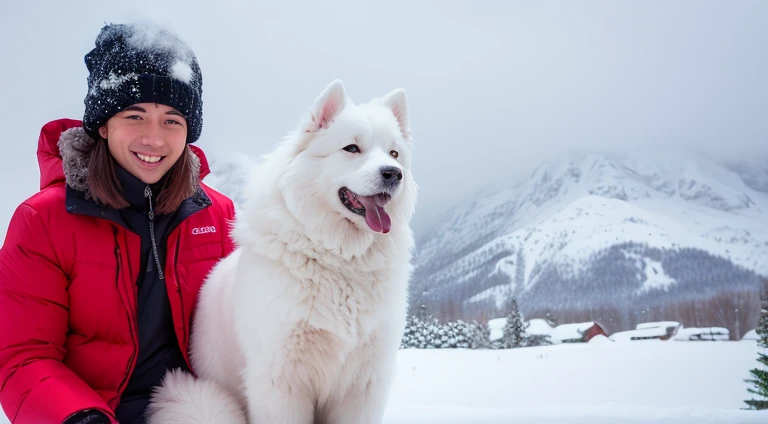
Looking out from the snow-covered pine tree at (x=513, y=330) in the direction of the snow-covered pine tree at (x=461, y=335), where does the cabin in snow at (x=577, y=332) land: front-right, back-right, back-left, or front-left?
back-right

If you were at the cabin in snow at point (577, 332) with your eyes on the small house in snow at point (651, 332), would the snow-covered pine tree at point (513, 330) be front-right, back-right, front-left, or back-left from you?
back-right

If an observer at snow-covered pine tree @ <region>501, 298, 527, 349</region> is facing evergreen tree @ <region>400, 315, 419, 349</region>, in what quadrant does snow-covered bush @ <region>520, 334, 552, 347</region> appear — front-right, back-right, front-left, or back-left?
back-right

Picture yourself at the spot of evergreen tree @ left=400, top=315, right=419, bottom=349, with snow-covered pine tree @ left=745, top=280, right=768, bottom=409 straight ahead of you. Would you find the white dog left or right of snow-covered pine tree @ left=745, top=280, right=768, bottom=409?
right

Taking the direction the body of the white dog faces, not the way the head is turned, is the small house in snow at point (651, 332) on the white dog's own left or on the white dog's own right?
on the white dog's own left

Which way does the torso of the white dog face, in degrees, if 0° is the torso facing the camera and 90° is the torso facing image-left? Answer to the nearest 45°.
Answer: approximately 315°

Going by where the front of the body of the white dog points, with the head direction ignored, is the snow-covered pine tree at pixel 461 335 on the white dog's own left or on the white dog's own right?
on the white dog's own left
